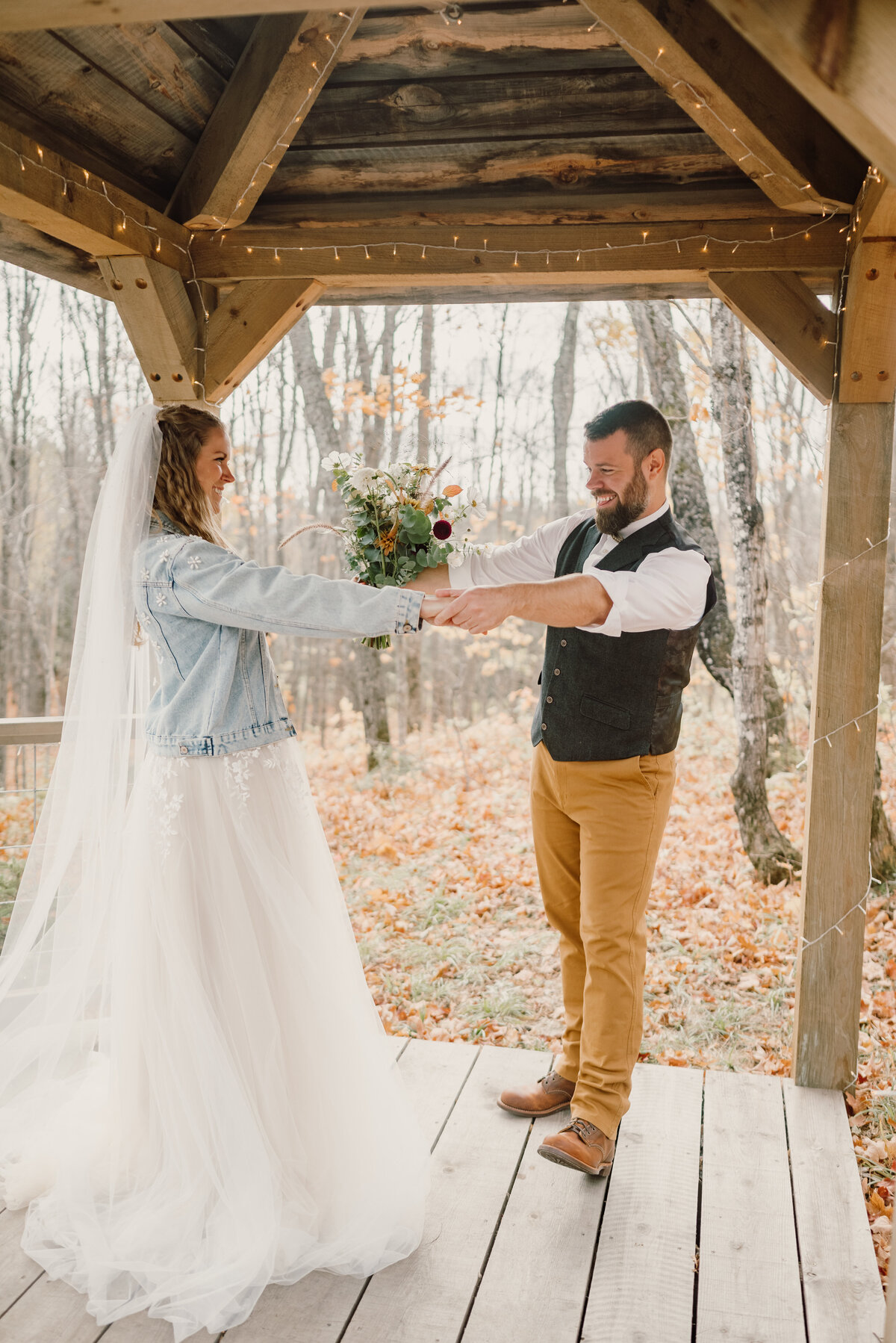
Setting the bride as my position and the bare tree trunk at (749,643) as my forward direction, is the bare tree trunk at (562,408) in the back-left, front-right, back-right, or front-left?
front-left

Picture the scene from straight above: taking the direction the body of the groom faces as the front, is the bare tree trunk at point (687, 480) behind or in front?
behind

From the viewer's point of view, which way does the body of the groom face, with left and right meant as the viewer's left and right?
facing the viewer and to the left of the viewer

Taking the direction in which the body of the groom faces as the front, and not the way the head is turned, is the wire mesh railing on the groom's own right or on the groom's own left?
on the groom's own right

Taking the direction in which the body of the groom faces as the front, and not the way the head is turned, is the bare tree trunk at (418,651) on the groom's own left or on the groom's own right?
on the groom's own right

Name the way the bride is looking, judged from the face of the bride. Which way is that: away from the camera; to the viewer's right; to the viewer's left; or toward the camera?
to the viewer's right

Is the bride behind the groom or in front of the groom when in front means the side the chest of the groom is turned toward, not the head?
in front

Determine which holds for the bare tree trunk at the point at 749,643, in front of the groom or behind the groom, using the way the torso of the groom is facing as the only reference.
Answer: behind

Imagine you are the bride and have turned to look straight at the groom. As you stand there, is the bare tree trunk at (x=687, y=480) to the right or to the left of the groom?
left
